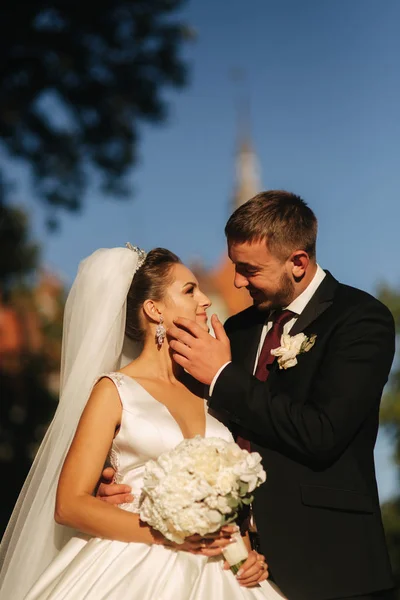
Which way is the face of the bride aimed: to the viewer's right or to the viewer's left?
to the viewer's right

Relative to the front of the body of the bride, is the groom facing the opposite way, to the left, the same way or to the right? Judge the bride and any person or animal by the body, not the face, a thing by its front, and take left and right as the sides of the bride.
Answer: to the right

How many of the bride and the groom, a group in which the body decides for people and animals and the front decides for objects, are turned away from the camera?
0

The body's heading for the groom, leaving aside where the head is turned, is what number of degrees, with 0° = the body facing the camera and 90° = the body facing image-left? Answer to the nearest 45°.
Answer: approximately 45°

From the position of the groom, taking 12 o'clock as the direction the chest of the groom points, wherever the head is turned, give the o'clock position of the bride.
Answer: The bride is roughly at 2 o'clock from the groom.
